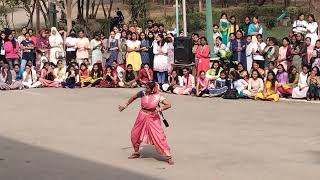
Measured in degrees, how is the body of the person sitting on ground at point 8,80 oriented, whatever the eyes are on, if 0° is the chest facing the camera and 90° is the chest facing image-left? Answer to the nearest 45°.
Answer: approximately 0°

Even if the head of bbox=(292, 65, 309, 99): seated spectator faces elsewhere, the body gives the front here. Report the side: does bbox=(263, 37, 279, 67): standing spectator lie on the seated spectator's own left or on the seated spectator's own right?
on the seated spectator's own right

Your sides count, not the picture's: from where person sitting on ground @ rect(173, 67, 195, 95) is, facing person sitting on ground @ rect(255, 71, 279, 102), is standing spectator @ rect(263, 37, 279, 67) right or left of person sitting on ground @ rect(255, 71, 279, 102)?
left

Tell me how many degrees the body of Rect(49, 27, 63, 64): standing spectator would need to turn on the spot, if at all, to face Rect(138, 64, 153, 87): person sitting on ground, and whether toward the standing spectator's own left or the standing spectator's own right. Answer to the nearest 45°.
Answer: approximately 45° to the standing spectator's own left

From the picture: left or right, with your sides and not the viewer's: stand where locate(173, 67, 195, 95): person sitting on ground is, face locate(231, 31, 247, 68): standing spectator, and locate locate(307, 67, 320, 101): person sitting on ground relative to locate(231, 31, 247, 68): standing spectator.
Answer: right

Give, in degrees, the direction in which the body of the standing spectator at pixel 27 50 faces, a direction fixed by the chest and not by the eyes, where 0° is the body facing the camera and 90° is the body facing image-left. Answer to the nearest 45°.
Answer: approximately 0°

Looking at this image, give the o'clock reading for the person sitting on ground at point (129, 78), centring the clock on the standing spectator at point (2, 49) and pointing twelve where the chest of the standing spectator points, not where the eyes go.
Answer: The person sitting on ground is roughly at 10 o'clock from the standing spectator.
